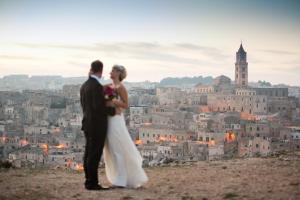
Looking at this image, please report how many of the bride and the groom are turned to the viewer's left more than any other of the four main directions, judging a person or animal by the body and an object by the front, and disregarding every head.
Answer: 1

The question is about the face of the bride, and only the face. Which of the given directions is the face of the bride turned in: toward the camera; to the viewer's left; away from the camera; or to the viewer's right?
to the viewer's left

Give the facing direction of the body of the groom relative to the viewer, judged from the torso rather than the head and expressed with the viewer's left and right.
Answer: facing away from the viewer and to the right of the viewer

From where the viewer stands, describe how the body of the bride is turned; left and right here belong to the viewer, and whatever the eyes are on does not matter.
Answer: facing to the left of the viewer
